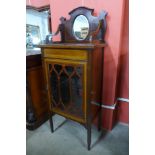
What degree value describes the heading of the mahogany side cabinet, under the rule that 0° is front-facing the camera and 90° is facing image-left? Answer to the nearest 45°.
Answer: approximately 45°
